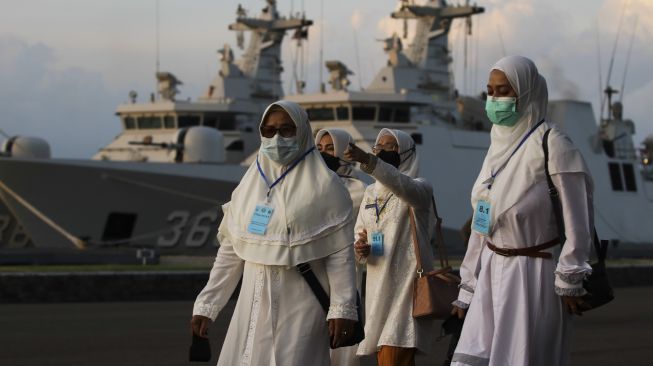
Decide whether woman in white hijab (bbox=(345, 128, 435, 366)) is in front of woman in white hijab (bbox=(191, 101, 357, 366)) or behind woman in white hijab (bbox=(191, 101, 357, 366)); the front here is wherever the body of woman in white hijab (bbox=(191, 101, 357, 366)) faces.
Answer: behind

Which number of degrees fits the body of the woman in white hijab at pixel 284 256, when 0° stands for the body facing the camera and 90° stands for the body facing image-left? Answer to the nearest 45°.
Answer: approximately 45°

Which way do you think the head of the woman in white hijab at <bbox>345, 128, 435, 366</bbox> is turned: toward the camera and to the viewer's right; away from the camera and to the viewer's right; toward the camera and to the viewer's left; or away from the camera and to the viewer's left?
toward the camera and to the viewer's left

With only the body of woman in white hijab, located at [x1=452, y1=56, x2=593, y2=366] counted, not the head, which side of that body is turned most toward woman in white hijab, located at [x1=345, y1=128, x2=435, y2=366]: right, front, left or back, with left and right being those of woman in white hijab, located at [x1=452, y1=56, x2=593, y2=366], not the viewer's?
right

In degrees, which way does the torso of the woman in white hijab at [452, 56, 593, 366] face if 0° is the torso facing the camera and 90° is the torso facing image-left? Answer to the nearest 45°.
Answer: approximately 45°

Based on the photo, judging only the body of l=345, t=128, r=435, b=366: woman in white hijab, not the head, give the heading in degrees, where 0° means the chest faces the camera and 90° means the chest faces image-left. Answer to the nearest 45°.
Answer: approximately 45°

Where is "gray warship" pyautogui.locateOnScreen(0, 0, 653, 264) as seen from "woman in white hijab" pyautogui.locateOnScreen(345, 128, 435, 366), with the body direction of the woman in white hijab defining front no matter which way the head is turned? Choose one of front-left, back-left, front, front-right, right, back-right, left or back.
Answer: back-right

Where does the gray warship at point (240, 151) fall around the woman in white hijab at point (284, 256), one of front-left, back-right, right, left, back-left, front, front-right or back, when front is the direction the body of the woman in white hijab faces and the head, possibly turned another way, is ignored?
back-right

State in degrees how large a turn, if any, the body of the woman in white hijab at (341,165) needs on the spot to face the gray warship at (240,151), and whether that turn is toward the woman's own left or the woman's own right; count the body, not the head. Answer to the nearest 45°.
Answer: approximately 135° to the woman's own right
